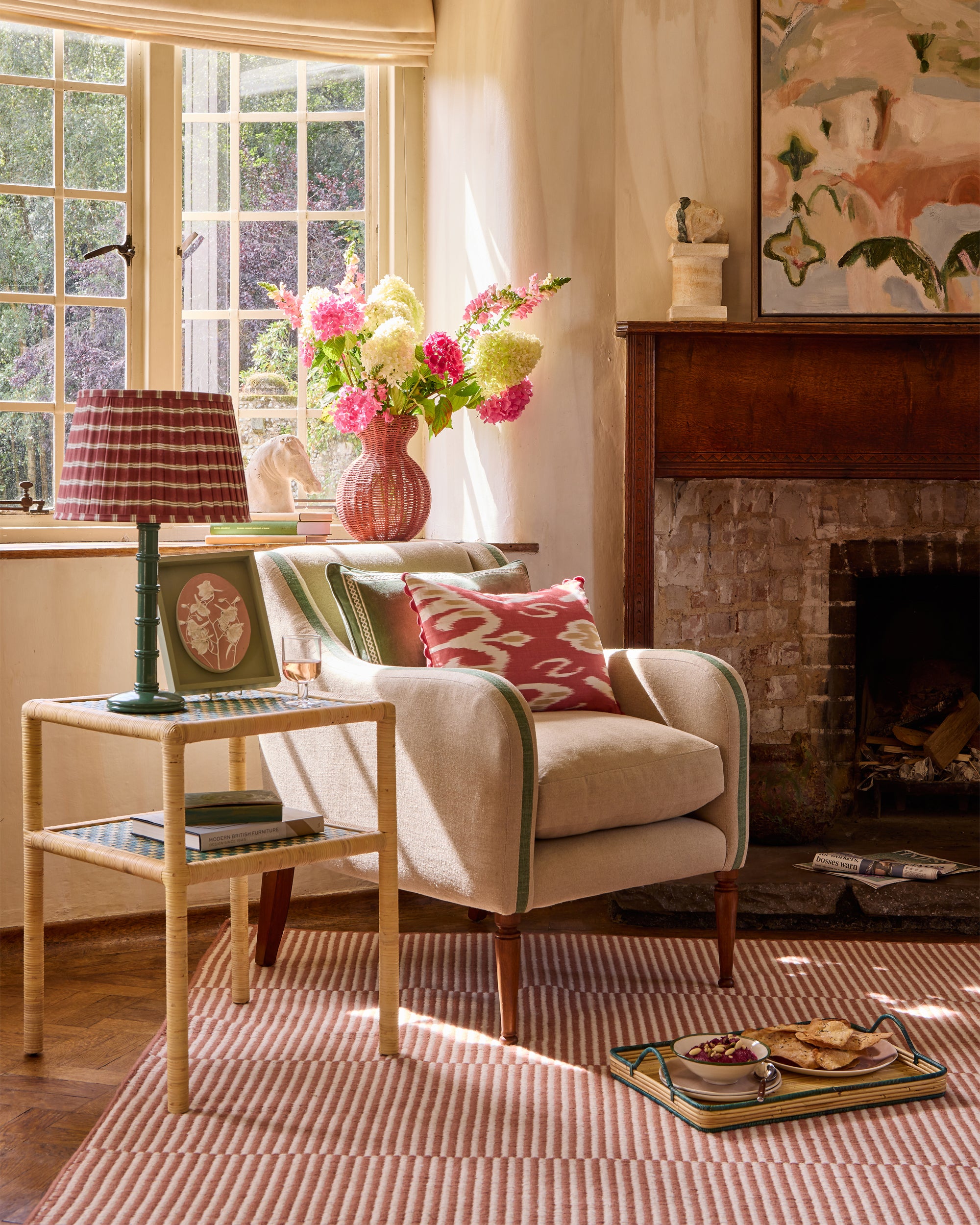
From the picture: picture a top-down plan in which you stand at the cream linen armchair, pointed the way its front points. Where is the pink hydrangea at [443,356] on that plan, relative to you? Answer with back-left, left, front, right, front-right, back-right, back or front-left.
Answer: back-left

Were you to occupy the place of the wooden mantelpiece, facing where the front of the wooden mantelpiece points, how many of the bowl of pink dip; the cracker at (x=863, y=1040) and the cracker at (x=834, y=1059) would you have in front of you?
3

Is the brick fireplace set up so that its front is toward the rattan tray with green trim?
yes

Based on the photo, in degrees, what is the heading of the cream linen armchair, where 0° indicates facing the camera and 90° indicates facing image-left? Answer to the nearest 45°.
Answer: approximately 315°

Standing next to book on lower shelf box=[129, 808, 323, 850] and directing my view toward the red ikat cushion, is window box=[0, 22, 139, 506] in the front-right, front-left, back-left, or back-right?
front-left

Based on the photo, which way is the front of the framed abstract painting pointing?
toward the camera

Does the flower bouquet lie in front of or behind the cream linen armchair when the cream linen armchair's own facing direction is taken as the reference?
behind

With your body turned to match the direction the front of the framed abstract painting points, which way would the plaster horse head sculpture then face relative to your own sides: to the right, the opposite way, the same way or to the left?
to the left

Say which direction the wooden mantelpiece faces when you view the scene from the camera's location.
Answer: facing the viewer

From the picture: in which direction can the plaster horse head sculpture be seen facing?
to the viewer's right

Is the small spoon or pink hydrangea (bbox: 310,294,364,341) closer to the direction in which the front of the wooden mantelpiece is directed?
the small spoon

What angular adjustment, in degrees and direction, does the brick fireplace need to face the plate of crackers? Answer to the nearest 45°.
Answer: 0° — it already faces it
